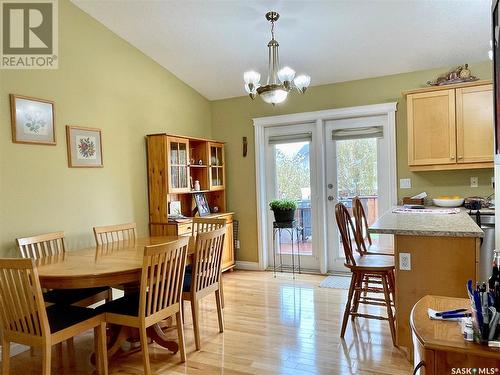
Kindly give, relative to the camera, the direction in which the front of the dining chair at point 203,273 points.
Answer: facing away from the viewer and to the left of the viewer

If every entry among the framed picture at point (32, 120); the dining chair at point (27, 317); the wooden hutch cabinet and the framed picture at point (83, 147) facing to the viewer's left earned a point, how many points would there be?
0

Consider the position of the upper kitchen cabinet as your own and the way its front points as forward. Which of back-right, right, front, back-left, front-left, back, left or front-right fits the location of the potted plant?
front-right

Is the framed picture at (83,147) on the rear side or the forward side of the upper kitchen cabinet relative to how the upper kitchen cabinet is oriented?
on the forward side

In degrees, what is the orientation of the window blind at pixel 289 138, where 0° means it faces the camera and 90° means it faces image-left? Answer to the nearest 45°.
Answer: approximately 45°

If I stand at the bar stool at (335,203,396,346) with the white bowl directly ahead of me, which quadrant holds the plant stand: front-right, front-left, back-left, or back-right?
front-left

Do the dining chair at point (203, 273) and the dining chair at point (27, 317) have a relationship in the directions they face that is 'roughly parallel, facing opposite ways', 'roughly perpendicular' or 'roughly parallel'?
roughly perpendicular

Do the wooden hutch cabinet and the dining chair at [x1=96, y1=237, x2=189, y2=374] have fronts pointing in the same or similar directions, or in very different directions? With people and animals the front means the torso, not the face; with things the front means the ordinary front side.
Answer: very different directions

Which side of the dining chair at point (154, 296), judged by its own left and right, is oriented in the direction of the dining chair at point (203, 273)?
right

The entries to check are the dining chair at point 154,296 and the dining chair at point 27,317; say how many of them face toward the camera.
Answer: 0

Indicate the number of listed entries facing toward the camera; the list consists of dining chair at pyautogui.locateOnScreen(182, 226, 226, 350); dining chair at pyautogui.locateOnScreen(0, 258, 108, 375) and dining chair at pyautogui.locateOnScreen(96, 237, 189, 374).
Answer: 0

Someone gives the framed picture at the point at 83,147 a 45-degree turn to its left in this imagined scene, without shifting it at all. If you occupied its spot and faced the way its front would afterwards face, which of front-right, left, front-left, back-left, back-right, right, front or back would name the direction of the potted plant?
front

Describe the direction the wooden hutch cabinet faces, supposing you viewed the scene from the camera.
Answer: facing the viewer and to the right of the viewer

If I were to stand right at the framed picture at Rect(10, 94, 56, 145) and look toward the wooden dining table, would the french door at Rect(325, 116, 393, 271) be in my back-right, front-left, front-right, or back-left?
front-left
